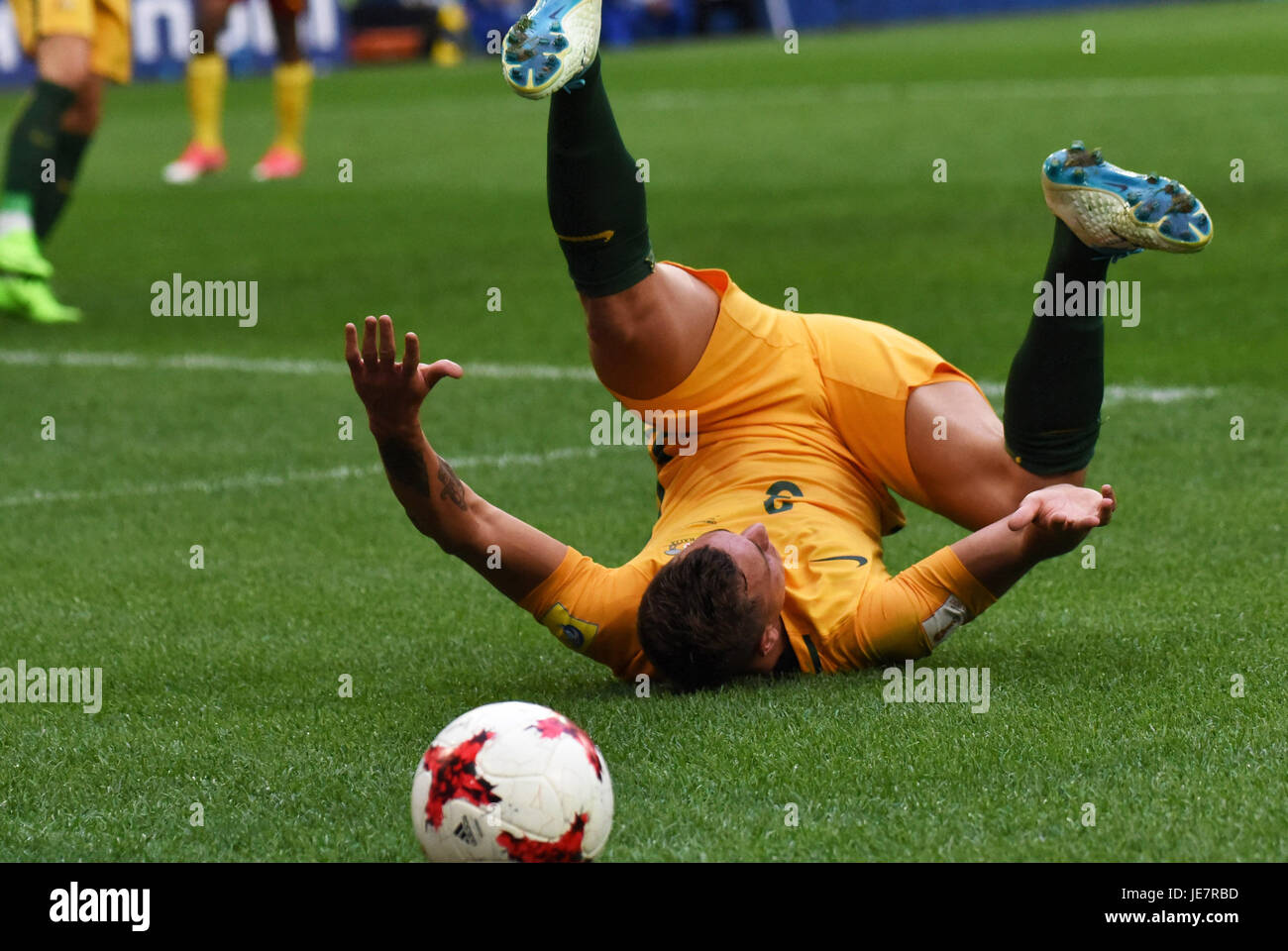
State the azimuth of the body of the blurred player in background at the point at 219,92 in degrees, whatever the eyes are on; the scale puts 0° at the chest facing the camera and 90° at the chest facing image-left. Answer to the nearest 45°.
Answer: approximately 45°

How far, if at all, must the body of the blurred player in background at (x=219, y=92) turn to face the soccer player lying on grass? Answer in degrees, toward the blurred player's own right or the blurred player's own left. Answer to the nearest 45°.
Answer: approximately 45° to the blurred player's own left
